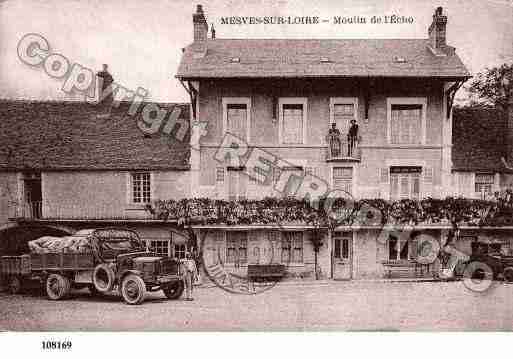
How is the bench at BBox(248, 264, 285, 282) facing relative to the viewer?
toward the camera

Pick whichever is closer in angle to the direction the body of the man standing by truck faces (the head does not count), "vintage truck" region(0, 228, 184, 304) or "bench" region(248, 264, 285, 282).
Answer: the vintage truck

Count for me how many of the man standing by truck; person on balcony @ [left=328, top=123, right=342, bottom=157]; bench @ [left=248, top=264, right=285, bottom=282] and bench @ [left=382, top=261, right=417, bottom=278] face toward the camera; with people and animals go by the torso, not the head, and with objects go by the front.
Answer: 4

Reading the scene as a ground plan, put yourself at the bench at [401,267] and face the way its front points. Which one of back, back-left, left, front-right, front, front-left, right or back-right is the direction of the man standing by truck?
front-right

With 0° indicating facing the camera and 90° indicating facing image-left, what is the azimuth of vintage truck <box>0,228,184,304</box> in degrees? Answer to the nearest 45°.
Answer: approximately 315°

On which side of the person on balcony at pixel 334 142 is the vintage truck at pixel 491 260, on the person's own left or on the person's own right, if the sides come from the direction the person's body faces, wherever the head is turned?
on the person's own left

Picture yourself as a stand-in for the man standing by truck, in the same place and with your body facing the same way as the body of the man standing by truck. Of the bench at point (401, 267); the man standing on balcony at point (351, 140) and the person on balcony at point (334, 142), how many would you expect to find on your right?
0

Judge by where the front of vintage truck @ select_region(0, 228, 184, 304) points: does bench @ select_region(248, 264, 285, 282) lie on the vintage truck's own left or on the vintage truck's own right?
on the vintage truck's own left

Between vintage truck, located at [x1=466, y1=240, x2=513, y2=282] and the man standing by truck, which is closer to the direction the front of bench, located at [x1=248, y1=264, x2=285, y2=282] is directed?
the man standing by truck

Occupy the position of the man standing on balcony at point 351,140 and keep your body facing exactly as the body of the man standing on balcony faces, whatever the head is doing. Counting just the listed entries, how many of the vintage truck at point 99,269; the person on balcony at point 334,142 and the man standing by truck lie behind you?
0

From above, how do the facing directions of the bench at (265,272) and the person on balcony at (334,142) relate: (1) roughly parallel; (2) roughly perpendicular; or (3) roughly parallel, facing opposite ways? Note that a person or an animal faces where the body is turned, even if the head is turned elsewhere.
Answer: roughly parallel

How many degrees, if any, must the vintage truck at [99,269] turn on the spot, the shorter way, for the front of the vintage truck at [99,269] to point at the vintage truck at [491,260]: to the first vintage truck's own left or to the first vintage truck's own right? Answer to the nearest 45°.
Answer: approximately 45° to the first vintage truck's own left

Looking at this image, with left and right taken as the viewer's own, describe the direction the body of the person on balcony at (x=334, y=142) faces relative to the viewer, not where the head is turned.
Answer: facing the viewer

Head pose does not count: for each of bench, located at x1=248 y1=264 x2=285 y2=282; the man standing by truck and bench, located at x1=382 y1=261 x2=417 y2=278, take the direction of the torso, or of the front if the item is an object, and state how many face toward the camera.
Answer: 3

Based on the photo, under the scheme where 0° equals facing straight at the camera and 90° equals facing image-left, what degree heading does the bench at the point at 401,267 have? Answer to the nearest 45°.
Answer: approximately 0°

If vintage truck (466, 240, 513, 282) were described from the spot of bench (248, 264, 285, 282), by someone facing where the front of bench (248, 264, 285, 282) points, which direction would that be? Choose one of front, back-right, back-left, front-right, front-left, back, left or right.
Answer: left

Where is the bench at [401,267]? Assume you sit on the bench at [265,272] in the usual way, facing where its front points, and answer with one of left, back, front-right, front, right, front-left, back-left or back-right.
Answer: left

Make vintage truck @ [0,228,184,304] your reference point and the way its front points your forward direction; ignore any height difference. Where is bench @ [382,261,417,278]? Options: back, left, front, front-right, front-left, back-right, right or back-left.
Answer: front-left
